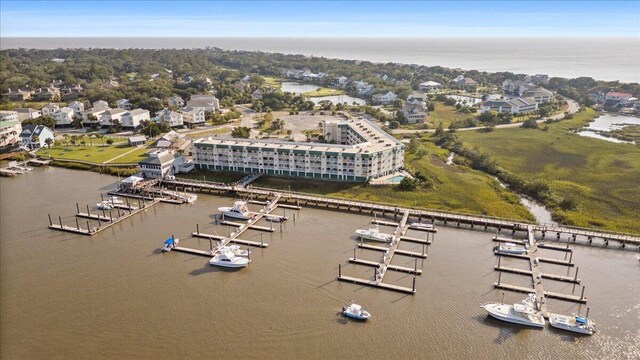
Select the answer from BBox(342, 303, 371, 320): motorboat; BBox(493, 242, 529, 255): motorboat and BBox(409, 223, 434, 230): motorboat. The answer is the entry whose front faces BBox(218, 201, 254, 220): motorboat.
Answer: BBox(493, 242, 529, 255): motorboat

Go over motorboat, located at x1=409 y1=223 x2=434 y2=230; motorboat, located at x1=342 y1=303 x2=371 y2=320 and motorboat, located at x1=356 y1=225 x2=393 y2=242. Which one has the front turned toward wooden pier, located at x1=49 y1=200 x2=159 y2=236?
motorboat, located at x1=356 y1=225 x2=393 y2=242

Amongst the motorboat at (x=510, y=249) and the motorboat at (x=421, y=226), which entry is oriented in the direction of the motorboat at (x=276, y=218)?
the motorboat at (x=510, y=249)

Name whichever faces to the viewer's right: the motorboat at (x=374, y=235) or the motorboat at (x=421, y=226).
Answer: the motorboat at (x=421, y=226)

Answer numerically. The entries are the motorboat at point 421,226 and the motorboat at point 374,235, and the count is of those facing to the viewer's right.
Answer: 1

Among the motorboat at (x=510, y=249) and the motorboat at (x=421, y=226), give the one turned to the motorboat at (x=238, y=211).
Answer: the motorboat at (x=510, y=249)

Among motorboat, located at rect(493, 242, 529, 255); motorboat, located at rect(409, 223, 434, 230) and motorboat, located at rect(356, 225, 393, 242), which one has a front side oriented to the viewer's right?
motorboat, located at rect(409, 223, 434, 230)

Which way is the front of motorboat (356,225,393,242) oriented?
to the viewer's left

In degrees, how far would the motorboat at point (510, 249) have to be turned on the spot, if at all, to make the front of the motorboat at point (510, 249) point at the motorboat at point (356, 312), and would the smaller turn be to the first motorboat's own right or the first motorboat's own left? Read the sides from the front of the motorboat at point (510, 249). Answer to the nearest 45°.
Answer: approximately 45° to the first motorboat's own left

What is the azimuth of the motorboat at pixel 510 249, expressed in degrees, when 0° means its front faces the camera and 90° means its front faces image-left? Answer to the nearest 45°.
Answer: approximately 90°
